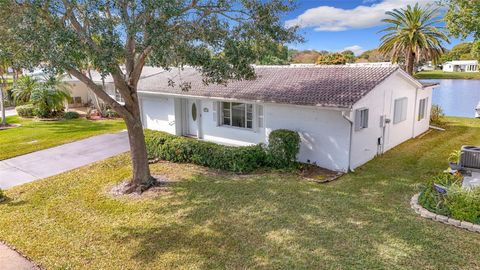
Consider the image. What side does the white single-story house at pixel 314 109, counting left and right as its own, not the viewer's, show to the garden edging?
left

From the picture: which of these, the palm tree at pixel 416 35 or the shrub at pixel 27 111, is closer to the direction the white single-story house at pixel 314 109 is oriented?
the shrub

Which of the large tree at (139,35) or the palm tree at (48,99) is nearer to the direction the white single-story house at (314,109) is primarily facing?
the large tree

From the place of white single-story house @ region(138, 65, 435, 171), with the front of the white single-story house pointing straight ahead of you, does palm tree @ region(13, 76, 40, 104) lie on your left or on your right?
on your right

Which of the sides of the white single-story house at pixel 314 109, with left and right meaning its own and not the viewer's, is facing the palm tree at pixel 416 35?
back

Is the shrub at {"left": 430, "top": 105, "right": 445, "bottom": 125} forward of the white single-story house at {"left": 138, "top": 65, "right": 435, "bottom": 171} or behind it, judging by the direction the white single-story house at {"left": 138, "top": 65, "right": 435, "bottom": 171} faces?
behind

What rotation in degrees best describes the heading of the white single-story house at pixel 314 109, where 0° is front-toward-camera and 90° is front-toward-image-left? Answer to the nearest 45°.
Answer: approximately 45°

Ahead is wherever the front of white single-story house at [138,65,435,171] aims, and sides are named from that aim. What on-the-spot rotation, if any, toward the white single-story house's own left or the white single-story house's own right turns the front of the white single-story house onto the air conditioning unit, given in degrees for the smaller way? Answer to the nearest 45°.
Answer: approximately 90° to the white single-story house's own left

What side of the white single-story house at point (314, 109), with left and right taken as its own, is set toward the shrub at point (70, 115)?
right

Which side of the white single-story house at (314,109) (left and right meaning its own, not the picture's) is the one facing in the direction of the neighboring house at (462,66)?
back
